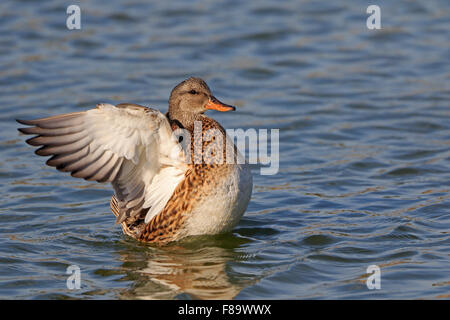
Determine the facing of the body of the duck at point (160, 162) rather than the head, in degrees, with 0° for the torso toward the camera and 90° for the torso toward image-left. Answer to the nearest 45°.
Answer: approximately 270°
